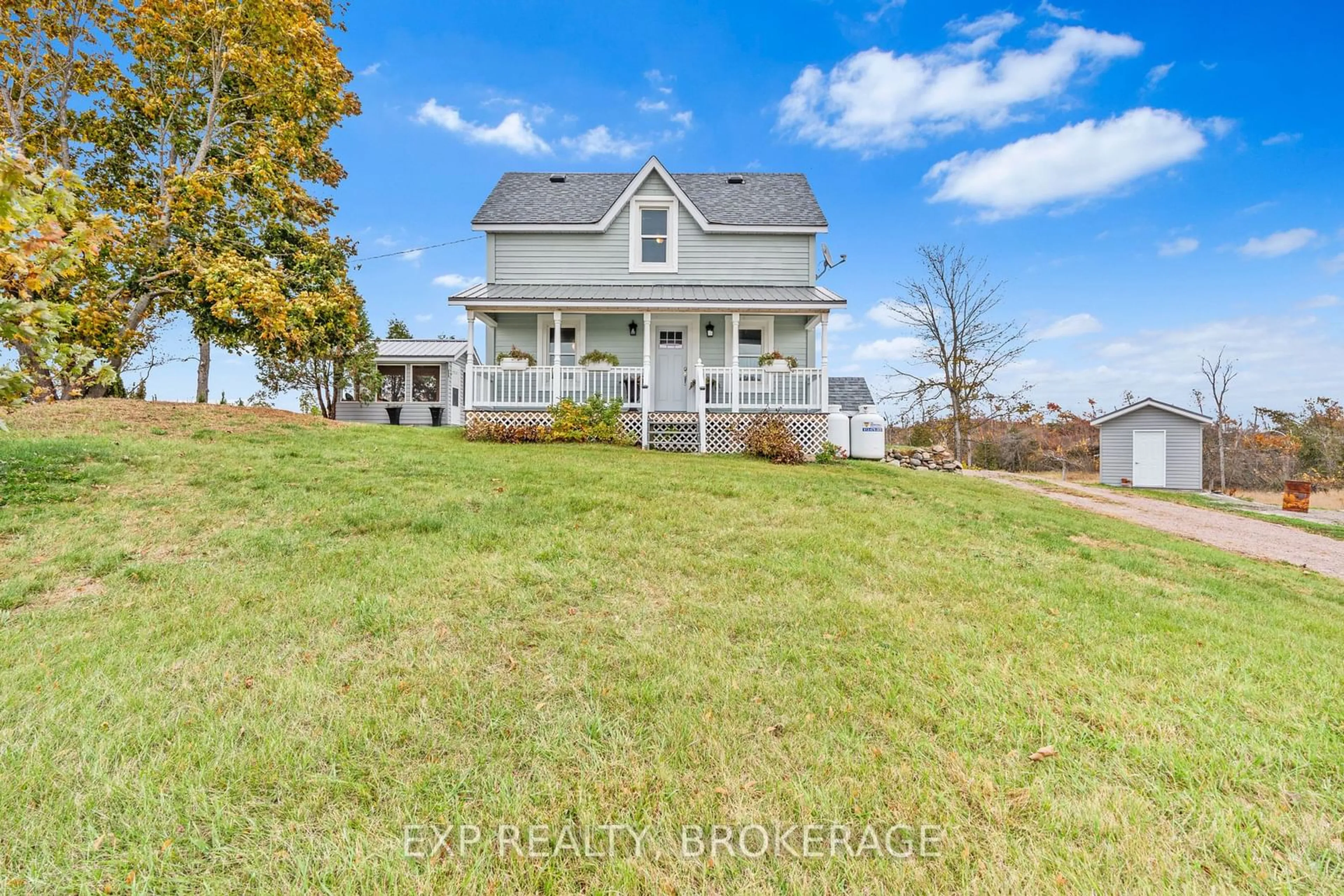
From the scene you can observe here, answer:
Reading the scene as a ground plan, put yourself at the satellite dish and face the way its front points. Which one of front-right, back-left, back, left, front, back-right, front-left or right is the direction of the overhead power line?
back

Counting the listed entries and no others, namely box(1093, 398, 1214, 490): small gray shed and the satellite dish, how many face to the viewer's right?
1

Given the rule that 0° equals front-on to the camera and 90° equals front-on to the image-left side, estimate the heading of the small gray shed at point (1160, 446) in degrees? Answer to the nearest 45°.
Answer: approximately 0°

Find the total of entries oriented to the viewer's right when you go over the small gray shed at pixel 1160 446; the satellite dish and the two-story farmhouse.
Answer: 1

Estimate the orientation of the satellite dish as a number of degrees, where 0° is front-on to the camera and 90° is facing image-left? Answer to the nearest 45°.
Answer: approximately 270°

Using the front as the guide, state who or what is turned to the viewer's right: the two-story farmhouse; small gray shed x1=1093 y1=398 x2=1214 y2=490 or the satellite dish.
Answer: the satellite dish

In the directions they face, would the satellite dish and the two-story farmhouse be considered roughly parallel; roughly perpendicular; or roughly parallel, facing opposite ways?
roughly perpendicular

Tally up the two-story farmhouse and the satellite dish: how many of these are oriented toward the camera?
1

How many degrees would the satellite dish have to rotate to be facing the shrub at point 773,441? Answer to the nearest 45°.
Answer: approximately 90° to its right

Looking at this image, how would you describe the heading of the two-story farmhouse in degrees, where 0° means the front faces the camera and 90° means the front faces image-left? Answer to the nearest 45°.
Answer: approximately 0°
